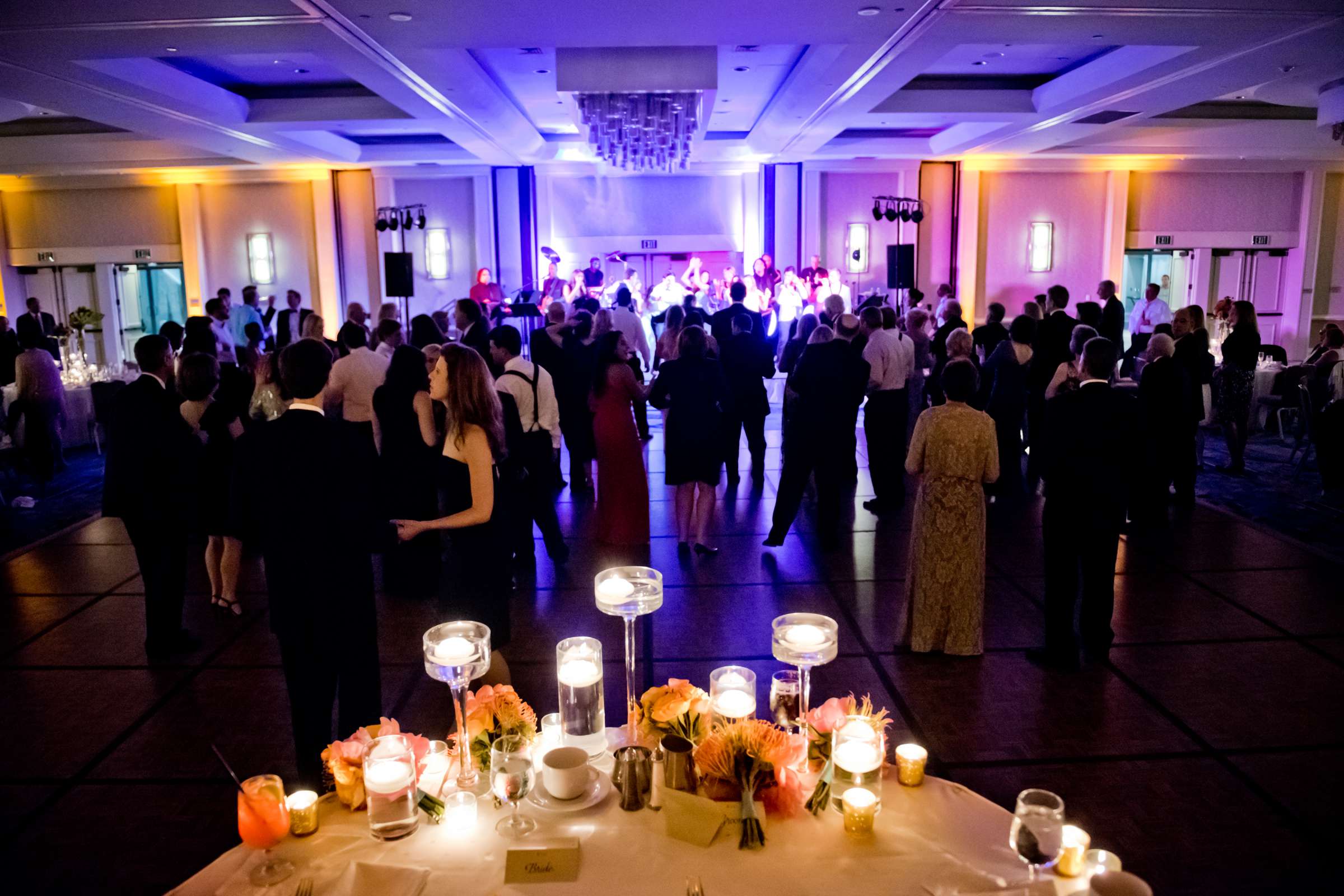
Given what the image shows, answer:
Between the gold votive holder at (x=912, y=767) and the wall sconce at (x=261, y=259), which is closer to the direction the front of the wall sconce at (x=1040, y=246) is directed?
the gold votive holder

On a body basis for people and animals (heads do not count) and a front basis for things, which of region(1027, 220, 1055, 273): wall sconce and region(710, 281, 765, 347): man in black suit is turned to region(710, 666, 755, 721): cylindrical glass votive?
the wall sconce

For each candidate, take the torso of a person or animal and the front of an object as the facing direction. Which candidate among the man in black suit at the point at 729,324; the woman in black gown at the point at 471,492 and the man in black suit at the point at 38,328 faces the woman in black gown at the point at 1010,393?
the man in black suit at the point at 38,328

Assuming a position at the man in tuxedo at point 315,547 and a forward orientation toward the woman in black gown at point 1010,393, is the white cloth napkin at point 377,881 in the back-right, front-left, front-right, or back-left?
back-right

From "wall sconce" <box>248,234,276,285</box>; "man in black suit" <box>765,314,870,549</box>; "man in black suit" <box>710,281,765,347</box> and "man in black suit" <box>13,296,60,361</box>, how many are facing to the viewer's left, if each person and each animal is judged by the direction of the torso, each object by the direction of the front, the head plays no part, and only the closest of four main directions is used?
0

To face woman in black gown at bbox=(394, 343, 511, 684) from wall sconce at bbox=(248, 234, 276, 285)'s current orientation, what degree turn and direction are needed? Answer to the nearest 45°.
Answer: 0° — it already faces them

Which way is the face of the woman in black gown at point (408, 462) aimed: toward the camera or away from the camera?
away from the camera

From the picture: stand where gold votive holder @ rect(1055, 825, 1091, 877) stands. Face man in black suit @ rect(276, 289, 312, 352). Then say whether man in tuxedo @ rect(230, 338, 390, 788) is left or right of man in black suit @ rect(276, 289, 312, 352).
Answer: left

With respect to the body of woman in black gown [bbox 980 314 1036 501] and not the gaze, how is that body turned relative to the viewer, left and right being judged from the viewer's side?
facing away from the viewer and to the left of the viewer

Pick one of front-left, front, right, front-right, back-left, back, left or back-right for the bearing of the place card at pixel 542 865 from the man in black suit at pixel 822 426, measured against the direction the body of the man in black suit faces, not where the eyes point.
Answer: back

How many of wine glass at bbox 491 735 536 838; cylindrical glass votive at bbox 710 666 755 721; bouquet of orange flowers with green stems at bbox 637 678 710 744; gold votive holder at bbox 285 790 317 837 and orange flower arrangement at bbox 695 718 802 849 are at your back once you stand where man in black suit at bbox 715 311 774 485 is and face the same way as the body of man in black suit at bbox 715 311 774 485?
5

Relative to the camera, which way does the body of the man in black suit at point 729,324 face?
away from the camera

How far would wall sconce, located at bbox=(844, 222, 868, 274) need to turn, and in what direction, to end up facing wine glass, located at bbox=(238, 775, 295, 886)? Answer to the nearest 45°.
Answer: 0° — it already faces it

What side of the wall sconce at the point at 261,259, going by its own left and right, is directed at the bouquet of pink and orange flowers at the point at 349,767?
front

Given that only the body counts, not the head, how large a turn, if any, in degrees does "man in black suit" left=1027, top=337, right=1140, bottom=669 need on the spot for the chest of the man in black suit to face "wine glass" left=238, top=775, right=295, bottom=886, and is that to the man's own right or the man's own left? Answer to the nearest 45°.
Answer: approximately 90° to the man's own left

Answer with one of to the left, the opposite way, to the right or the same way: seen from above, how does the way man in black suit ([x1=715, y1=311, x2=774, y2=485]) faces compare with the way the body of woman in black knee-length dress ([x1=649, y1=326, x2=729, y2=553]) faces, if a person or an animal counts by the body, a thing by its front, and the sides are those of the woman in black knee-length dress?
the same way

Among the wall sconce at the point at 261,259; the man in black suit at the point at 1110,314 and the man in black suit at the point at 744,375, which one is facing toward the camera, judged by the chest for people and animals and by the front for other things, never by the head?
the wall sconce

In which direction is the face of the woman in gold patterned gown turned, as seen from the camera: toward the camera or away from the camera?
away from the camera

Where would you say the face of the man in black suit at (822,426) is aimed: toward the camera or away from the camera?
away from the camera

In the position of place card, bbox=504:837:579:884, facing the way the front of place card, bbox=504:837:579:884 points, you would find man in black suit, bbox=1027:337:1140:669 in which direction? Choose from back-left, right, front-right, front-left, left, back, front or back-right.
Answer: back-left

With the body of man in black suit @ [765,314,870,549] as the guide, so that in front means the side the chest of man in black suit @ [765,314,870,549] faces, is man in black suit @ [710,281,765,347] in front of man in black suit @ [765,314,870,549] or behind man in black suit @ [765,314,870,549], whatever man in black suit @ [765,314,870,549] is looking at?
in front

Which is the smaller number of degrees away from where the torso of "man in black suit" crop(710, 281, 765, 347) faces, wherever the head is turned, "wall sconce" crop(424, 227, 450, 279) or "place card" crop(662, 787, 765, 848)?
the wall sconce

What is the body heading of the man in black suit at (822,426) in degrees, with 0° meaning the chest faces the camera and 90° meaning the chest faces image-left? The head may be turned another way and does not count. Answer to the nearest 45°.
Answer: approximately 180°

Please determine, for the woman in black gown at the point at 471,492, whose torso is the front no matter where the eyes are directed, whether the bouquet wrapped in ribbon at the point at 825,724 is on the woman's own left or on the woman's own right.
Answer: on the woman's own left
